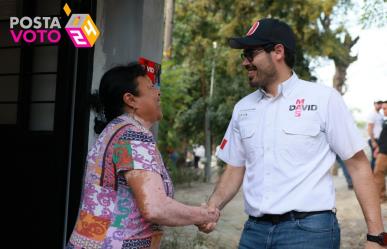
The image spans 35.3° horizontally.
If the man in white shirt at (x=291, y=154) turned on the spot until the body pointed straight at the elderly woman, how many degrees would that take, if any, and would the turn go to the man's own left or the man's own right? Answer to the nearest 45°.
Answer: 0° — they already face them

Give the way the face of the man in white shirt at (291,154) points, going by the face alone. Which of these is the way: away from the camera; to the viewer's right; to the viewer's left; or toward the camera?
to the viewer's left

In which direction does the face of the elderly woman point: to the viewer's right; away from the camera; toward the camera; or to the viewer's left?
to the viewer's right

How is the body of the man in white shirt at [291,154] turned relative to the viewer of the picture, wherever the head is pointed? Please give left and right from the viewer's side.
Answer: facing the viewer and to the left of the viewer
